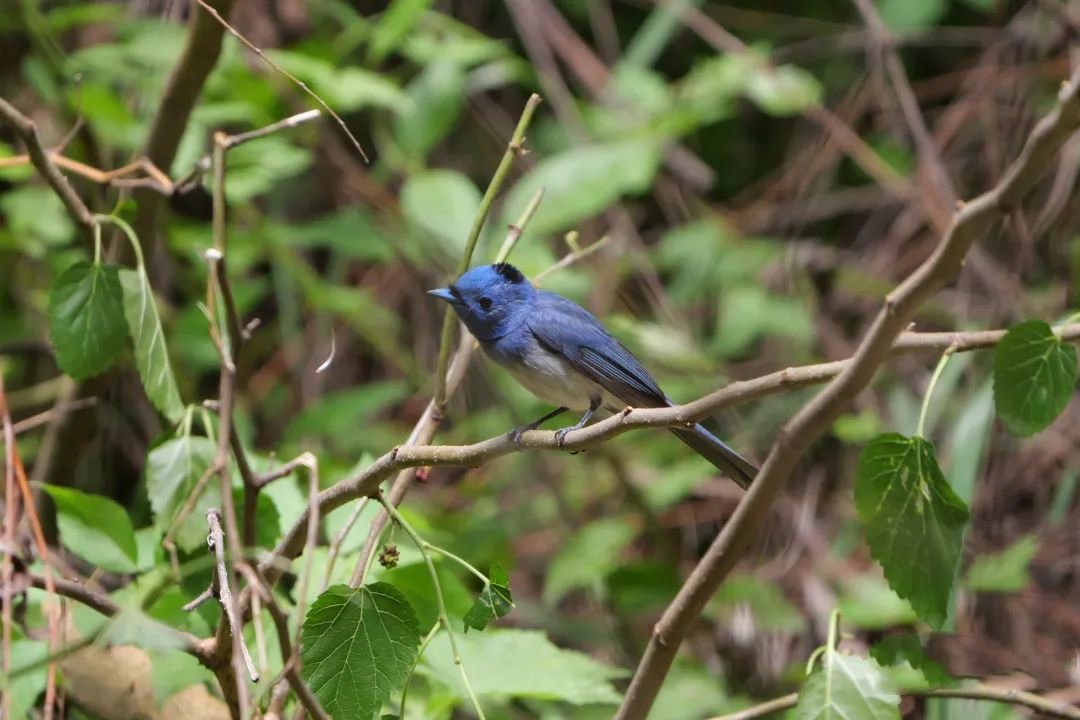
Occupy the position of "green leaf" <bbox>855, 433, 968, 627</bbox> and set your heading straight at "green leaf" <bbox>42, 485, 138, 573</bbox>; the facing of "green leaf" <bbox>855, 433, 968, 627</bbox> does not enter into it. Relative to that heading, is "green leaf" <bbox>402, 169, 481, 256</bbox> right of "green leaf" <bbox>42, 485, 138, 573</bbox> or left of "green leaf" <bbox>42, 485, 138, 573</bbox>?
right

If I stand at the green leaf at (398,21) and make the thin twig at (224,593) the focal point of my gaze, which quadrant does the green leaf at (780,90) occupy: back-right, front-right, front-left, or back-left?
back-left

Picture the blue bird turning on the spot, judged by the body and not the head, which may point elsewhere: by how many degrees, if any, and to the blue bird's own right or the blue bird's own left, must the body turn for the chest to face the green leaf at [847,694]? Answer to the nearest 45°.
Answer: approximately 90° to the blue bird's own left

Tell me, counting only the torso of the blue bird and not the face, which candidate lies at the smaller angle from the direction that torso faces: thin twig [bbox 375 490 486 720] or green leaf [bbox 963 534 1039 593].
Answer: the thin twig

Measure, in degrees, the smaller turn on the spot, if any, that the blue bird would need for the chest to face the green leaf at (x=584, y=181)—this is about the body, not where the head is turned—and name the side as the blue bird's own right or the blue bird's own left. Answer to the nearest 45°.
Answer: approximately 90° to the blue bird's own right

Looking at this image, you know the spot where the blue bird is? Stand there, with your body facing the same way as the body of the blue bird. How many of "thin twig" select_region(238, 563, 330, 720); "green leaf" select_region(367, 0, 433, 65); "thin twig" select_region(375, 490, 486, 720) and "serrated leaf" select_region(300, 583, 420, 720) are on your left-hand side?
3

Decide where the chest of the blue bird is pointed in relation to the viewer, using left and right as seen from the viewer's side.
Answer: facing to the left of the viewer

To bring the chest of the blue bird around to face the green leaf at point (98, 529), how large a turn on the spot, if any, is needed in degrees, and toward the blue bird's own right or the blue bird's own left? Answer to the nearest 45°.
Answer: approximately 45° to the blue bird's own left
